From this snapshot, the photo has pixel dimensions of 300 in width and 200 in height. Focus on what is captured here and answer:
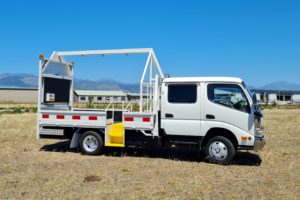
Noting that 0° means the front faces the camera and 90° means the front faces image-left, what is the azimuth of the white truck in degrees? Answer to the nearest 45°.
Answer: approximately 270°
